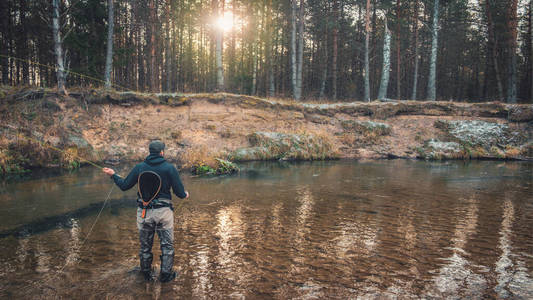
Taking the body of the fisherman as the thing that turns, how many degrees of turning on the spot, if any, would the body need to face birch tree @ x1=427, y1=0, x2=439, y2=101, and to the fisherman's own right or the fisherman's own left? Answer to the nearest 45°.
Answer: approximately 45° to the fisherman's own right

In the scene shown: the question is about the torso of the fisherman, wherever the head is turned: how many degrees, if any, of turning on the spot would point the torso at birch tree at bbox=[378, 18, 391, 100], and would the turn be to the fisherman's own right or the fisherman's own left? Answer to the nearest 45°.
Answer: approximately 45° to the fisherman's own right

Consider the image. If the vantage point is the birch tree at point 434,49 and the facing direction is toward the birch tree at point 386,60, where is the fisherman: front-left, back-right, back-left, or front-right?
front-left

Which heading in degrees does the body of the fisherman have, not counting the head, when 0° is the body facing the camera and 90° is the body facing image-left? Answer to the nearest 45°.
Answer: approximately 180°

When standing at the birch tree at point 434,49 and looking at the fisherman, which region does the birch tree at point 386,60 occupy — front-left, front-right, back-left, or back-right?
front-right
